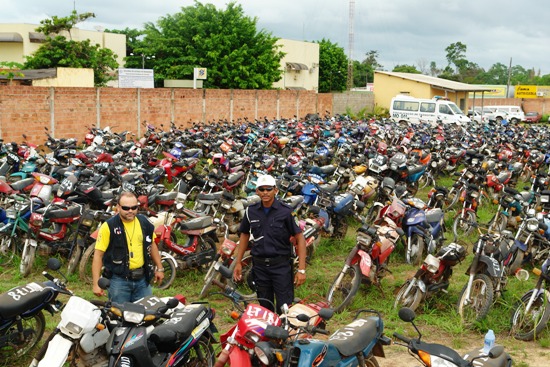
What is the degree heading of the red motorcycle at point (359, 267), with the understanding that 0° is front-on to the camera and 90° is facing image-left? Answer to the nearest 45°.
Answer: approximately 45°

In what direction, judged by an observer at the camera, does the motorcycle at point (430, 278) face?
facing the viewer and to the left of the viewer

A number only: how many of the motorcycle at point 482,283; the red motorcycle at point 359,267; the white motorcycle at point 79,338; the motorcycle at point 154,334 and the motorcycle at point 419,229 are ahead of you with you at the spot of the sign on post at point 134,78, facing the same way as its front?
5

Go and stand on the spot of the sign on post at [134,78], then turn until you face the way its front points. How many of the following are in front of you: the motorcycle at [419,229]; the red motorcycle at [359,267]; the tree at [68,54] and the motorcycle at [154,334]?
3

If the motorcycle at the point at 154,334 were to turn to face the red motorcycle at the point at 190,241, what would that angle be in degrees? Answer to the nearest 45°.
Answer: approximately 135° to its right

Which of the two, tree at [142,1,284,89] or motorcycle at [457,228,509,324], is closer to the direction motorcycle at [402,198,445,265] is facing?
the motorcycle

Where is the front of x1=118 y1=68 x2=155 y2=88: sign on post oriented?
toward the camera

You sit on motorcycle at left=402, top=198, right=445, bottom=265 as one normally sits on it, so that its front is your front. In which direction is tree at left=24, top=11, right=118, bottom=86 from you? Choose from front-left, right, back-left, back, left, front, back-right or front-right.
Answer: right

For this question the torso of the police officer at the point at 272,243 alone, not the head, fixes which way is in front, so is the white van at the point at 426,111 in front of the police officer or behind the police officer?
behind

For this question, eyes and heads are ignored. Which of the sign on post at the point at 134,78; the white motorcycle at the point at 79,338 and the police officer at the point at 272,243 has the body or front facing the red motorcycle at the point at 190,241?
the sign on post

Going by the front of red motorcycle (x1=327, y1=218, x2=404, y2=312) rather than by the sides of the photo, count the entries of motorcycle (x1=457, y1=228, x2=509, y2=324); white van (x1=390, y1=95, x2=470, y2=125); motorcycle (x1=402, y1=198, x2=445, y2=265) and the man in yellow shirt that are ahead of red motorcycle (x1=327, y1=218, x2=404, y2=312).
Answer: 1

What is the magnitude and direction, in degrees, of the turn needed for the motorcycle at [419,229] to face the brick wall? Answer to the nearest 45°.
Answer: approximately 90° to its right

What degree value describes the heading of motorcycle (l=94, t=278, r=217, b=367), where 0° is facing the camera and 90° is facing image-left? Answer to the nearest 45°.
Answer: approximately 45°
